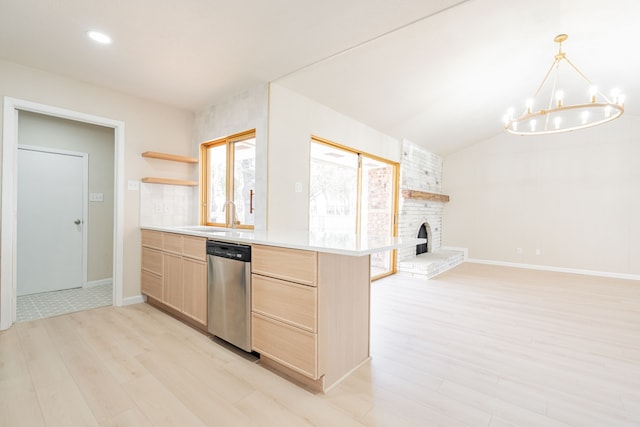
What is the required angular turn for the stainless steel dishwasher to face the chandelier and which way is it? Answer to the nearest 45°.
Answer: approximately 135° to its left

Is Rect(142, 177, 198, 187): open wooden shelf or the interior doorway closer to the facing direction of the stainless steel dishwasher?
the interior doorway

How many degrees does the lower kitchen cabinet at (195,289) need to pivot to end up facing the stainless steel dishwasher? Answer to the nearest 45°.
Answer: approximately 90° to its left

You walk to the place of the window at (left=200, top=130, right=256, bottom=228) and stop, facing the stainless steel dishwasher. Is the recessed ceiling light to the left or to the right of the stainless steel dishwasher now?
right

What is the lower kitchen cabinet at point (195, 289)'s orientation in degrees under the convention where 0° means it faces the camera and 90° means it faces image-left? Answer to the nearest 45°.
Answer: approximately 45°

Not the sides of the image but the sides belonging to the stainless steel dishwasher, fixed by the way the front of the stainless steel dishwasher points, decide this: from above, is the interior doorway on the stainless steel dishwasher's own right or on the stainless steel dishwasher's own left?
on the stainless steel dishwasher's own right

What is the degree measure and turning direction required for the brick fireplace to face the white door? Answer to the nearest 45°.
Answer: approximately 90° to its right
